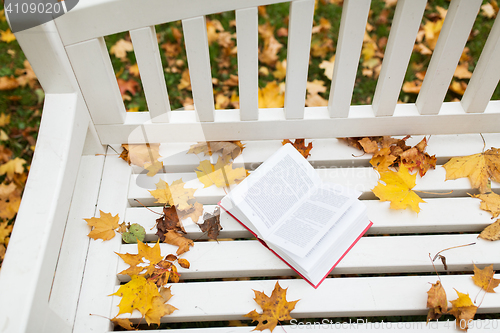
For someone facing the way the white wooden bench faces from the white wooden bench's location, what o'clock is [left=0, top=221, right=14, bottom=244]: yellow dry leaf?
The yellow dry leaf is roughly at 4 o'clock from the white wooden bench.

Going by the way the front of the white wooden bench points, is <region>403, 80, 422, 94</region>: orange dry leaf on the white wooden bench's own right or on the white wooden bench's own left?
on the white wooden bench's own left

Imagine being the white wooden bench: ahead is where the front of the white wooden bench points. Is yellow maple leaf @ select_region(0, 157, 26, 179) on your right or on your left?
on your right

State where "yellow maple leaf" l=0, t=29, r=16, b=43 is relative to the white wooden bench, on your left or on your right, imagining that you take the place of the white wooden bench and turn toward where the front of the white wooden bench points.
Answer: on your right

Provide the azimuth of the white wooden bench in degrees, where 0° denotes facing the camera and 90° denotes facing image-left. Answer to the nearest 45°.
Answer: approximately 0°
